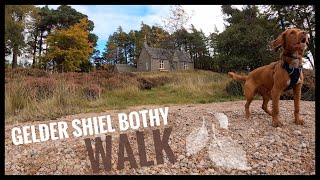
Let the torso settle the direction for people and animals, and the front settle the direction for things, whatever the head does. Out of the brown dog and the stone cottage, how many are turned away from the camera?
0

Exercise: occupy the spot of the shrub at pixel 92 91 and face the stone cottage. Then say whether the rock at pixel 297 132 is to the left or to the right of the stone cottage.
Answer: right

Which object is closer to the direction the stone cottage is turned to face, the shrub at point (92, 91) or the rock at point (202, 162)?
the rock

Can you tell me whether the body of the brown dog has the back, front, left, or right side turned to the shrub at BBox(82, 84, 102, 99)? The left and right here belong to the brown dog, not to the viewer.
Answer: back

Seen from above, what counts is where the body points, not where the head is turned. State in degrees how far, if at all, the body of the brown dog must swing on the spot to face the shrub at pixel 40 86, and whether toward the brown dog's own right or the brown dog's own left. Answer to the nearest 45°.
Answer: approximately 135° to the brown dog's own right

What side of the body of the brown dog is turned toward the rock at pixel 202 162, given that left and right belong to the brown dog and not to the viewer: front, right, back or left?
right

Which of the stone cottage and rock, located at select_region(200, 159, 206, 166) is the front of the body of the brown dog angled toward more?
the rock

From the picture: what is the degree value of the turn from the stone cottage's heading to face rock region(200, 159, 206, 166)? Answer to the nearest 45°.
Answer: approximately 45° to its right

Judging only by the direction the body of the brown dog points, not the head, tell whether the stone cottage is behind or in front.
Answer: behind

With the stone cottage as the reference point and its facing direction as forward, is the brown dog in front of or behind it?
in front

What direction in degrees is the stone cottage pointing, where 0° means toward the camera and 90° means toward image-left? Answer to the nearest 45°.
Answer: approximately 315°

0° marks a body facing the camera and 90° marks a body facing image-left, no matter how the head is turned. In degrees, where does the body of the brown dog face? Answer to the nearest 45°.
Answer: approximately 315°
